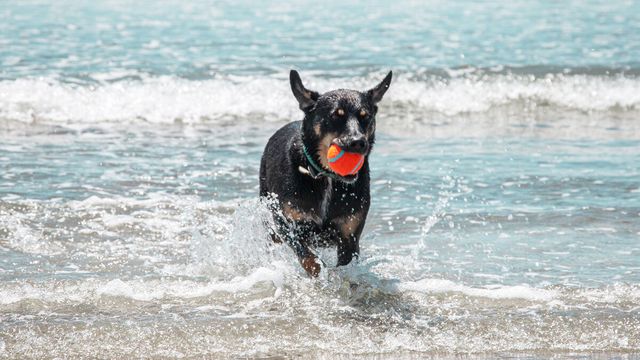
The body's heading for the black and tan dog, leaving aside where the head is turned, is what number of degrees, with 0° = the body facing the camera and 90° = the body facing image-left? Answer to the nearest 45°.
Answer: approximately 315°

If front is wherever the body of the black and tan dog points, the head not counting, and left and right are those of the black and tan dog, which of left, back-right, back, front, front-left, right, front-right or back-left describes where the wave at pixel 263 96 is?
back-left
